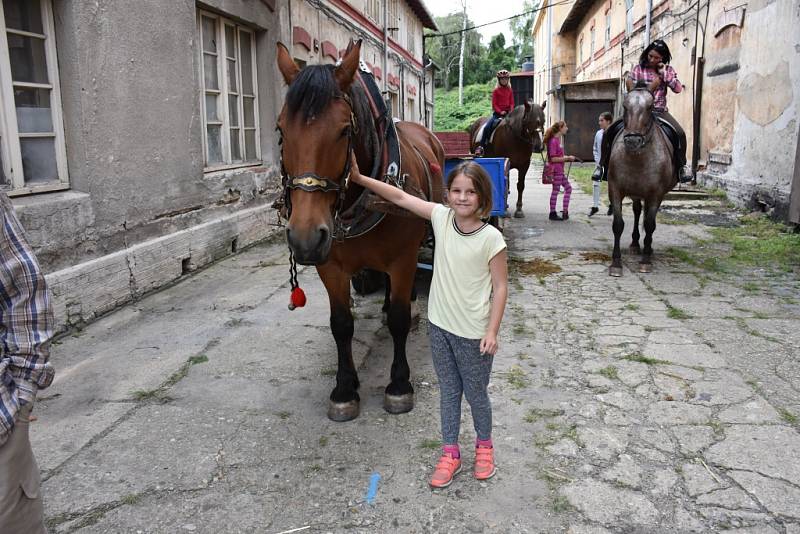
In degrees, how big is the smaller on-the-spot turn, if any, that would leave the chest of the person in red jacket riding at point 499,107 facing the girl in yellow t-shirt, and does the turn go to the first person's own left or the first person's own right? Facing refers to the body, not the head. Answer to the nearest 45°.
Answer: approximately 45° to the first person's own right

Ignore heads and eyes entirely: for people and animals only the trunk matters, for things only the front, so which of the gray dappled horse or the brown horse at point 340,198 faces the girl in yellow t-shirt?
the gray dappled horse

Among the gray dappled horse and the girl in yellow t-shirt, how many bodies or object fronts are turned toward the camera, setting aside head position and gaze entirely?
2

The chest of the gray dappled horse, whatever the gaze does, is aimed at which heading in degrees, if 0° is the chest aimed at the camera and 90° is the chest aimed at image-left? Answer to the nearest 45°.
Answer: approximately 0°

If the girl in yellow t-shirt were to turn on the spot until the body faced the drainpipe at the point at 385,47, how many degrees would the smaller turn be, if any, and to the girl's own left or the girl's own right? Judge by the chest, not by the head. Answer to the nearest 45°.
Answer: approximately 180°

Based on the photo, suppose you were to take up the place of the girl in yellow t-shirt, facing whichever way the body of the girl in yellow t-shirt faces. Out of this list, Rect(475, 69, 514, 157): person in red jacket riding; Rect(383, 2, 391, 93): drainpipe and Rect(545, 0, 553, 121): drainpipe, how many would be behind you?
3

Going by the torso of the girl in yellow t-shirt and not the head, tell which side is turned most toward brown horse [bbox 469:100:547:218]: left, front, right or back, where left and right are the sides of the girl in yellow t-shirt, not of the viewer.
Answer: back

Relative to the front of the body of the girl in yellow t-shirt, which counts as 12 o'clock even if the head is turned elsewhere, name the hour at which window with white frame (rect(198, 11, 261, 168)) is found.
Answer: The window with white frame is roughly at 5 o'clock from the girl in yellow t-shirt.
